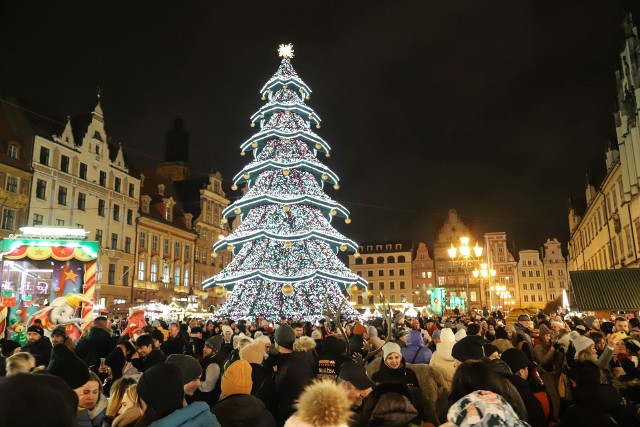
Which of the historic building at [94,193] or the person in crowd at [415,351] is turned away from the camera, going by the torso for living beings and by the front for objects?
the person in crowd

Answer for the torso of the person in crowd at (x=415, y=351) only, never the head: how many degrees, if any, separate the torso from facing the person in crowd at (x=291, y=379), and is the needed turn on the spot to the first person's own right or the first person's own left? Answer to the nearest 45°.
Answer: approximately 135° to the first person's own left

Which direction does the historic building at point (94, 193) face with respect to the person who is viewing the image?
facing the viewer and to the right of the viewer

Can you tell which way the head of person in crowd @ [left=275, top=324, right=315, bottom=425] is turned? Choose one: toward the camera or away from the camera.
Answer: away from the camera

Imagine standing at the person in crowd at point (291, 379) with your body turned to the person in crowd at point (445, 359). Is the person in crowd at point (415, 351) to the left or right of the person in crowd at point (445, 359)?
left

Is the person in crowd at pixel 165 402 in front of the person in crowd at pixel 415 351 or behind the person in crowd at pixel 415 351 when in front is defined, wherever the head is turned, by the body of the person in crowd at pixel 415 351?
behind

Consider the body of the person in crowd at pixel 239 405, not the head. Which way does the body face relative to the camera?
away from the camera

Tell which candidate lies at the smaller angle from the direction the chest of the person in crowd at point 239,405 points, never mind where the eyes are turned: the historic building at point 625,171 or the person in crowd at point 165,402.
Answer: the historic building

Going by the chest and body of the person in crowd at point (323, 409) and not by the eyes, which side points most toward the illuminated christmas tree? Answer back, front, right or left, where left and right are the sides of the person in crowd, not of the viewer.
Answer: front

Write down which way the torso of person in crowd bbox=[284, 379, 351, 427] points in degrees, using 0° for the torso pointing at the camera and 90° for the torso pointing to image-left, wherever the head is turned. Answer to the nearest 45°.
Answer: approximately 180°

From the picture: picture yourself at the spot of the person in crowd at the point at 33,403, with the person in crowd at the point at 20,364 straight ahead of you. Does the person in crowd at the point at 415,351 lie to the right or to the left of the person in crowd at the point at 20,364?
right

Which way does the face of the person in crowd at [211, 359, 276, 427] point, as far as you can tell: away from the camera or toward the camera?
away from the camera

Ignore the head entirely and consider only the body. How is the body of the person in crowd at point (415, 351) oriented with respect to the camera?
away from the camera
